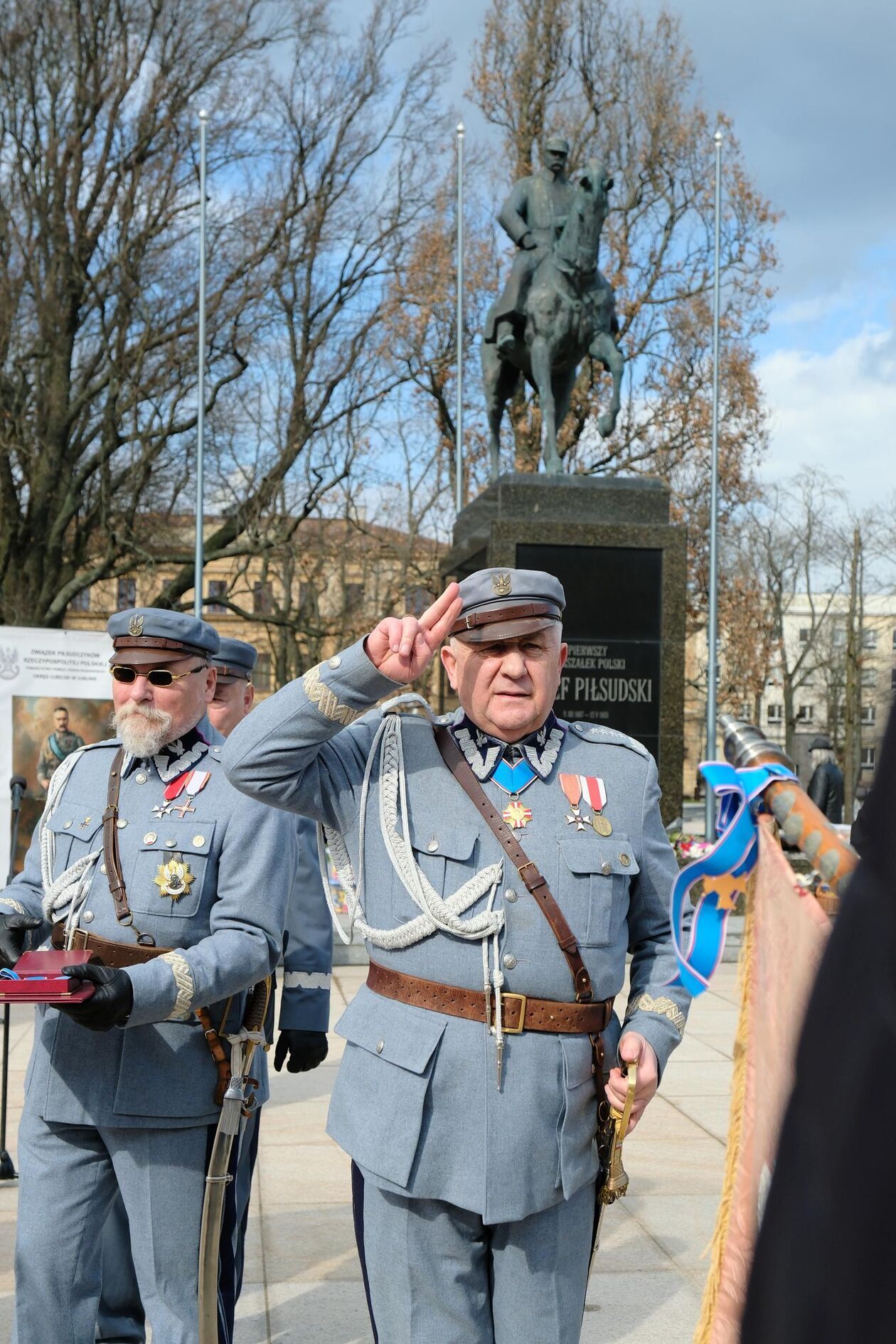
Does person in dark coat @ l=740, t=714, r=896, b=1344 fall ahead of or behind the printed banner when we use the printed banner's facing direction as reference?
ahead

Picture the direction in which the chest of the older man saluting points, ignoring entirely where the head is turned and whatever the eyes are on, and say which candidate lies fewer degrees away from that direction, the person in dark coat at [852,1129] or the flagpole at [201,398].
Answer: the person in dark coat

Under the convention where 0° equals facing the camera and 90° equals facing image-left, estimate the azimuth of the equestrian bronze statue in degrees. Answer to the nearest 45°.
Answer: approximately 315°

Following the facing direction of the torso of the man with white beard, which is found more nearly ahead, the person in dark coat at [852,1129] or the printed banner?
the person in dark coat

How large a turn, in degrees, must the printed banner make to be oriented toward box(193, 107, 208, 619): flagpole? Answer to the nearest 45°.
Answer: approximately 180°

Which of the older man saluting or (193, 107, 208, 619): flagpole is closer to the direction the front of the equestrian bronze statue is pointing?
the older man saluting

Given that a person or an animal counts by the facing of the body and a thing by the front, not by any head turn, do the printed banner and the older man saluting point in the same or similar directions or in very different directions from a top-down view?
same or similar directions

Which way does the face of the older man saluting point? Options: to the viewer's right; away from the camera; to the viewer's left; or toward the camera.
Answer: toward the camera

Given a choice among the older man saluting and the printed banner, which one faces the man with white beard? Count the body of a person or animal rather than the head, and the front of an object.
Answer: the printed banner

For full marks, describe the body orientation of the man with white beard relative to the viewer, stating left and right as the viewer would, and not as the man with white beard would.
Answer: facing the viewer and to the left of the viewer

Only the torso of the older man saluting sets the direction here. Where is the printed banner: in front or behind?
behind

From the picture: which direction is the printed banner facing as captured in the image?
toward the camera

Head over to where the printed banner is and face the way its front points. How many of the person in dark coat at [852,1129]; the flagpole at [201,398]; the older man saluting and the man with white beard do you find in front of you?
3

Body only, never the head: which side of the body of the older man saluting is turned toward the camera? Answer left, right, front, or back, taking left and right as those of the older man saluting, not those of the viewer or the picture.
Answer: front

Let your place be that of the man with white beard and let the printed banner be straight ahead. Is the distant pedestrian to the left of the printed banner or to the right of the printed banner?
right

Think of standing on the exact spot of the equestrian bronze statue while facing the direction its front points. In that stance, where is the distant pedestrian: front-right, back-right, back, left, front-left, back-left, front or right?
left

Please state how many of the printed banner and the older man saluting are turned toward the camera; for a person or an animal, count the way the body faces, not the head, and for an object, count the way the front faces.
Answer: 2
